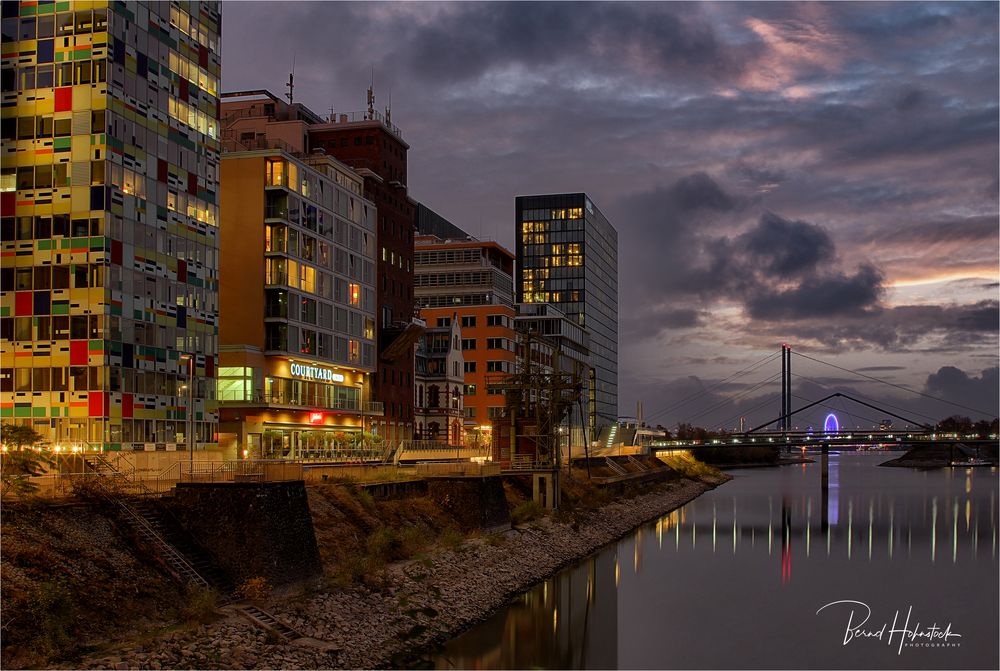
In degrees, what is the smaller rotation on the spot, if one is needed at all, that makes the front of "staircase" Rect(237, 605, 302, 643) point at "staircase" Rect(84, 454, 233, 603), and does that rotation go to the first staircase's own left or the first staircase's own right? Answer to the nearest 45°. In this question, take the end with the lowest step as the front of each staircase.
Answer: approximately 180°

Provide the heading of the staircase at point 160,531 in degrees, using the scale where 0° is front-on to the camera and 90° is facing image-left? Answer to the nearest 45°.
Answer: approximately 315°

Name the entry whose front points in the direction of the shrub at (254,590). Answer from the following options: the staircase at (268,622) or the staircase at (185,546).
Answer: the staircase at (185,546)

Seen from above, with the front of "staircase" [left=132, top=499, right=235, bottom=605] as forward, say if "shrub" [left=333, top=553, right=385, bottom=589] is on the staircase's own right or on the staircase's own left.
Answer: on the staircase's own left

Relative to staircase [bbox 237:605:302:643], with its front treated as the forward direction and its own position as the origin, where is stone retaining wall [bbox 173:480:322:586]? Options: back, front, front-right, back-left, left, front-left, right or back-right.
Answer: back-left

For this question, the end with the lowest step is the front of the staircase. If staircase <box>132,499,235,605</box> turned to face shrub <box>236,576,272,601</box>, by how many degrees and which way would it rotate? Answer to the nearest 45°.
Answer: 0° — it already faces it

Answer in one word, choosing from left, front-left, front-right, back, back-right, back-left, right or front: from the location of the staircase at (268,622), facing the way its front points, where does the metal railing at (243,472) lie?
back-left

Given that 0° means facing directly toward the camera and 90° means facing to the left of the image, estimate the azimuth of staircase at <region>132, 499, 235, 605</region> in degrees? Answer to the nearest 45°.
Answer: approximately 315°

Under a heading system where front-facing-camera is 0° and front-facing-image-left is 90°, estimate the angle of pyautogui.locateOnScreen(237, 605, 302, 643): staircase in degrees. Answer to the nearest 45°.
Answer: approximately 315°
